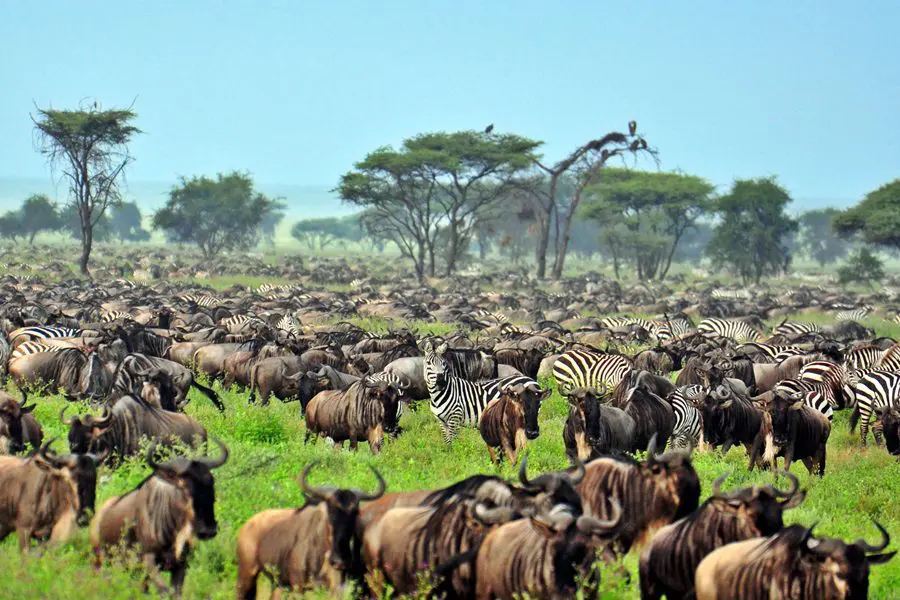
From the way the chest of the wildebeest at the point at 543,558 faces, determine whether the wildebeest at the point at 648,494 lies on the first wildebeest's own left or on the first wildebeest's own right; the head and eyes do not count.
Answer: on the first wildebeest's own left

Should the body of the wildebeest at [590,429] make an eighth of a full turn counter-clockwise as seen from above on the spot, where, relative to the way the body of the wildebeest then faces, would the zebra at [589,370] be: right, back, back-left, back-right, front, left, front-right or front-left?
back

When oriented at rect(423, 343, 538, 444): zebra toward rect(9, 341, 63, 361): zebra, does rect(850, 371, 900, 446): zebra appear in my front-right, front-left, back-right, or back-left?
back-right

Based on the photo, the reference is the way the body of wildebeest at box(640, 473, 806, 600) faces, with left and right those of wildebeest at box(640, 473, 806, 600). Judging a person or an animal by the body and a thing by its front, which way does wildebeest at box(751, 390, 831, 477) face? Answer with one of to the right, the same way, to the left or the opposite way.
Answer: to the right

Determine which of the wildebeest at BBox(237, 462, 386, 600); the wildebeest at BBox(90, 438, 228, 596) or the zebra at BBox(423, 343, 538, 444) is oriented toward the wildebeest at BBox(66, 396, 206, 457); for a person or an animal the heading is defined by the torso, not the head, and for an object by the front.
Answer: the zebra

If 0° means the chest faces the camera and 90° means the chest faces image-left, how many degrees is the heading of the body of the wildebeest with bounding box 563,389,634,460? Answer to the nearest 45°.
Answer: approximately 45°

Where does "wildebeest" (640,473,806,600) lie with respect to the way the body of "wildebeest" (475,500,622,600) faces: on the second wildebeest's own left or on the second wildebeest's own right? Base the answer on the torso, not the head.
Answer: on the second wildebeest's own left
